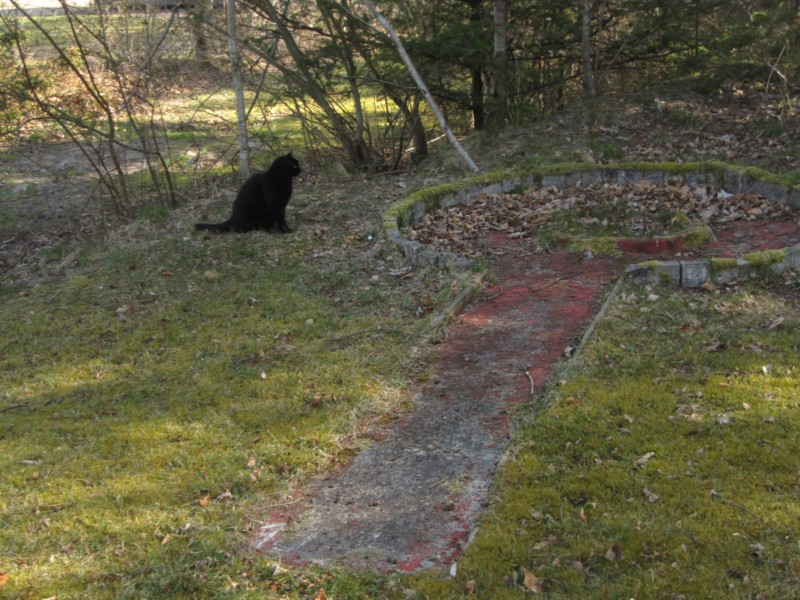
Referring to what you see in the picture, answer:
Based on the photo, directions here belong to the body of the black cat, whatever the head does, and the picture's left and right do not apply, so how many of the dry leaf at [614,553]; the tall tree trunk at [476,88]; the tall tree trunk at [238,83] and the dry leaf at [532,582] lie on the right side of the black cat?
2

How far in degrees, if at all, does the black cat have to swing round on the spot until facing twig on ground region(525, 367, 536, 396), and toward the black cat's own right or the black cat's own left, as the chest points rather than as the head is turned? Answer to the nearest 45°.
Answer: approximately 90° to the black cat's own right

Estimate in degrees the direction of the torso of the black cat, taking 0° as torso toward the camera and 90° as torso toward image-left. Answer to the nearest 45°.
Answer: approximately 270°

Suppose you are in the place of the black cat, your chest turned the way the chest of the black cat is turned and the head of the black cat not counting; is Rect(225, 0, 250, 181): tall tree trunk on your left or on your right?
on your left

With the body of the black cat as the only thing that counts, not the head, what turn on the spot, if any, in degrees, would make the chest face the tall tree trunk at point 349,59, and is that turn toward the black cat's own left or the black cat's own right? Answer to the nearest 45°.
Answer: approximately 45° to the black cat's own left

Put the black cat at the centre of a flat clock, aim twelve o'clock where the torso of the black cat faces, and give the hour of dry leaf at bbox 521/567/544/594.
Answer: The dry leaf is roughly at 3 o'clock from the black cat.

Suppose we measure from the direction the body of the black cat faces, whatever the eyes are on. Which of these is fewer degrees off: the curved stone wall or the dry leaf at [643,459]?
the curved stone wall

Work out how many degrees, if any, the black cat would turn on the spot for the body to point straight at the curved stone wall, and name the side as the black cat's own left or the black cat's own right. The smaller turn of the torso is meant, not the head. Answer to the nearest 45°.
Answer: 0° — it already faces it

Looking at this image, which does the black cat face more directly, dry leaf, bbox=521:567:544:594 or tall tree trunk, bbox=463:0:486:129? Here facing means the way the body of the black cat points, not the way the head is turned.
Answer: the tall tree trunk

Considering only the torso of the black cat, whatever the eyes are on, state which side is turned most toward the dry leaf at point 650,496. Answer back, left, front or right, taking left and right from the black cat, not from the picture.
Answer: right

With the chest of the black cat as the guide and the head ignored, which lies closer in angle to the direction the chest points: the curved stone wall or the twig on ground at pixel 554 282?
the curved stone wall
